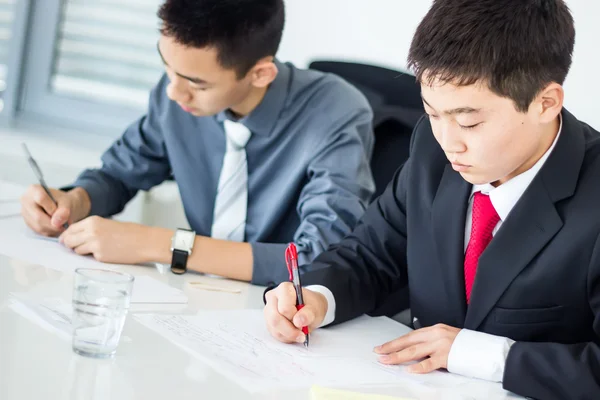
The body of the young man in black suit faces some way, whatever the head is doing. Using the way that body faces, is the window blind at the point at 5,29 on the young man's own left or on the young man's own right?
on the young man's own right

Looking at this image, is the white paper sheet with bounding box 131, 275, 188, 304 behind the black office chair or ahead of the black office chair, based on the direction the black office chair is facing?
ahead

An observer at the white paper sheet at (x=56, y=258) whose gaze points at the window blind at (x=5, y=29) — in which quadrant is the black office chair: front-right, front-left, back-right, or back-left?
front-right

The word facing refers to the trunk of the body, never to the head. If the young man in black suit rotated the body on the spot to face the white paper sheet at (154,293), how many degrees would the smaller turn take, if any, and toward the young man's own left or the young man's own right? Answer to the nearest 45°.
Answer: approximately 45° to the young man's own right

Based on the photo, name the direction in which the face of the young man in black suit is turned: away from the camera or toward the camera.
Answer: toward the camera

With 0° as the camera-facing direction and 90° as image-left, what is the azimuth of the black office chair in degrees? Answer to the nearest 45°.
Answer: approximately 45°

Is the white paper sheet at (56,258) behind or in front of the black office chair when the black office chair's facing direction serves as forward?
in front

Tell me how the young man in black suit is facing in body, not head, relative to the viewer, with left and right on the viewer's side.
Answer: facing the viewer and to the left of the viewer

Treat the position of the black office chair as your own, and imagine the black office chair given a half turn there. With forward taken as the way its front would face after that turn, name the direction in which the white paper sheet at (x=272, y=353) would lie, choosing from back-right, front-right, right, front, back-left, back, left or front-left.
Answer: back-right

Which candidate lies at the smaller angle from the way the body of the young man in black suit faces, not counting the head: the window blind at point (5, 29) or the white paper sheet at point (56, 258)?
the white paper sheet

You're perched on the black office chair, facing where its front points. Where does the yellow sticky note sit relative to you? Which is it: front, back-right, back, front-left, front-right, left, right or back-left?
front-left
